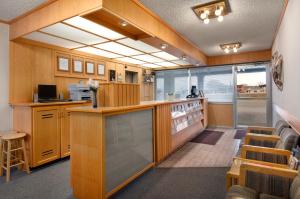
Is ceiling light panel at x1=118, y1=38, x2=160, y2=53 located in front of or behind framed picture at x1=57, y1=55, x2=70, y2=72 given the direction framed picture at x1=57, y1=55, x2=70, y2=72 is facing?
in front

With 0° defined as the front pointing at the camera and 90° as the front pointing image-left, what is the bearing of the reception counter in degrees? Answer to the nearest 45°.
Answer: approximately 315°

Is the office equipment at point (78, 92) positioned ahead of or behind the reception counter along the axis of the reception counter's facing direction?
behind

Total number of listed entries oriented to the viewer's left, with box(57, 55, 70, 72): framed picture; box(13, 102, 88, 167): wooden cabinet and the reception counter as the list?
0

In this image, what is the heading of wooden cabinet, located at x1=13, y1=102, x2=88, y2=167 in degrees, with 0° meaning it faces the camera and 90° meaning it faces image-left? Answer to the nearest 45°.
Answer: approximately 315°

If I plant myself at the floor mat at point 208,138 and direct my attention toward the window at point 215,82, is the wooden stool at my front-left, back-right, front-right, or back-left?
back-left

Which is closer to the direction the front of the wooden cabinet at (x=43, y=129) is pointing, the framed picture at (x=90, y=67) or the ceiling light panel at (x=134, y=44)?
the ceiling light panel

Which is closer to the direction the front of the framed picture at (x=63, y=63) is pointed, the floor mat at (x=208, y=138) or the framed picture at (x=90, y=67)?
the floor mat

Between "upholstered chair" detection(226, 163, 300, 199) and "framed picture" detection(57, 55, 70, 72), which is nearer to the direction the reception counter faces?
the upholstered chair

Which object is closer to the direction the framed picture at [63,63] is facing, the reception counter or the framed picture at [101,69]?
the reception counter

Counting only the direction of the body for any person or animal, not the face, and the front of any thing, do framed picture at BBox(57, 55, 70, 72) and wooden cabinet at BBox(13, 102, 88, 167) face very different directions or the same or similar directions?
same or similar directions

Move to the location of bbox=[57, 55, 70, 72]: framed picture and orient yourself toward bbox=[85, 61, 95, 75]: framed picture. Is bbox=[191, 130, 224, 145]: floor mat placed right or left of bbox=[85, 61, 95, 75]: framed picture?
right

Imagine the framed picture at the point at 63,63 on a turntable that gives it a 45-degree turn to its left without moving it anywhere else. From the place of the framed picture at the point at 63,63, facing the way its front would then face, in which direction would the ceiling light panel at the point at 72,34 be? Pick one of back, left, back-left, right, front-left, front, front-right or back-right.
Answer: right

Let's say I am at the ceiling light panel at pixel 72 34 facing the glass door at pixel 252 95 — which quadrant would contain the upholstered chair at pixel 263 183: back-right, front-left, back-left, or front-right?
front-right

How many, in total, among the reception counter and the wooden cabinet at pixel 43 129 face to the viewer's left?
0

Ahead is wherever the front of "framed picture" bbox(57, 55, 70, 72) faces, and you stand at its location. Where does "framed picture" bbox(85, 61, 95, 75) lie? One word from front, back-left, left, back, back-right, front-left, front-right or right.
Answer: left

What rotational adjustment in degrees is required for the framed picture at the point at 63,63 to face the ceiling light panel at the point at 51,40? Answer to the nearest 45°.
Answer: approximately 45° to its right

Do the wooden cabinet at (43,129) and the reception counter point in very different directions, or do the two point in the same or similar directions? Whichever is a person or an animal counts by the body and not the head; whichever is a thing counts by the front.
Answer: same or similar directions
